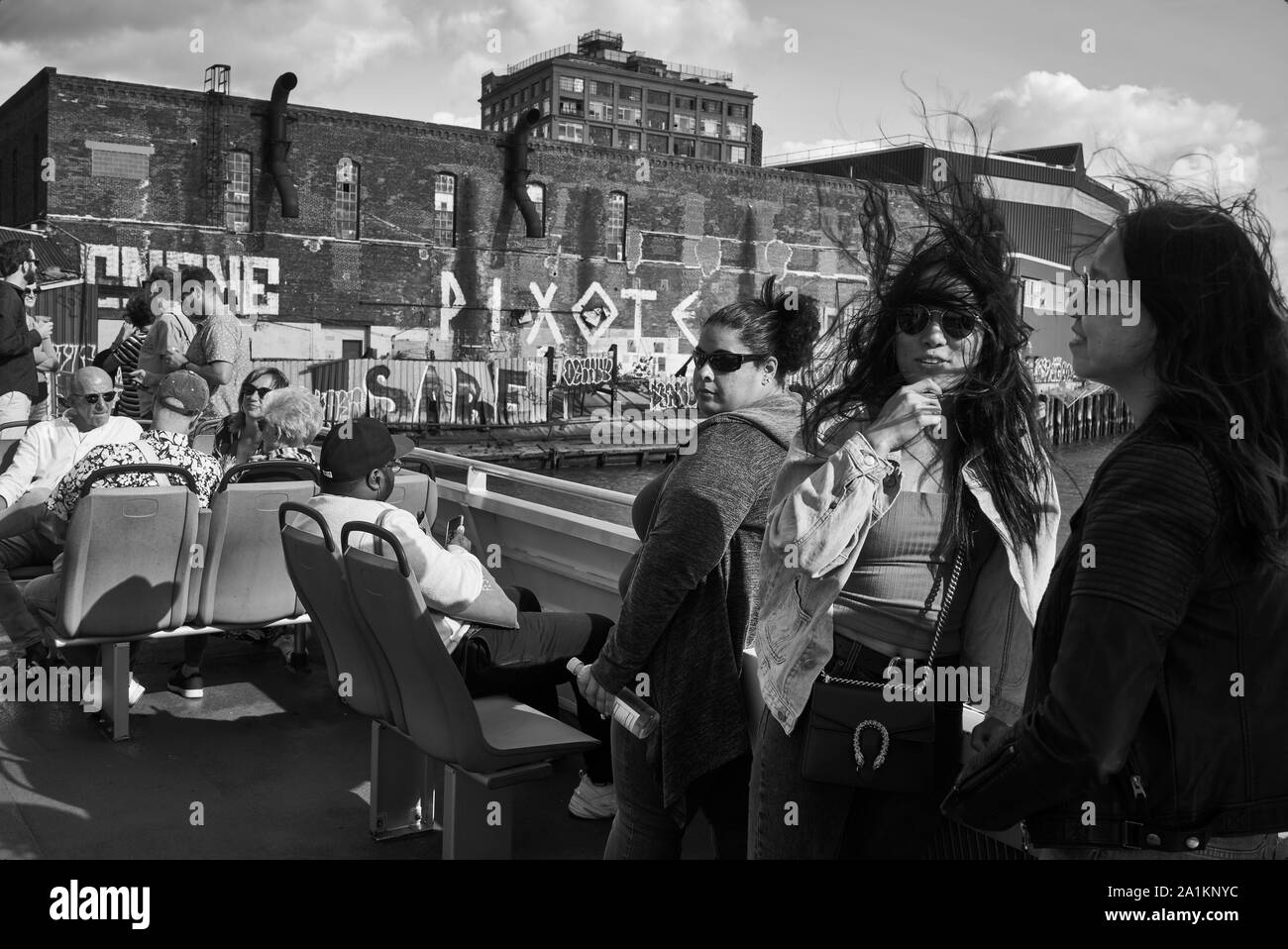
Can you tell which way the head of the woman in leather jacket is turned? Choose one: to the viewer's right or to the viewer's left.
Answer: to the viewer's left

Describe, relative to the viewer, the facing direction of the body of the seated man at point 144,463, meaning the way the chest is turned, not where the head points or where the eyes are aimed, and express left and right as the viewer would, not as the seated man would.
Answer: facing away from the viewer

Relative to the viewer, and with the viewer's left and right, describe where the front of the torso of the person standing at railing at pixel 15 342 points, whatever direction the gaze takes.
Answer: facing to the right of the viewer

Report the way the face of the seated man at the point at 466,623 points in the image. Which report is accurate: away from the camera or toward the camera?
away from the camera

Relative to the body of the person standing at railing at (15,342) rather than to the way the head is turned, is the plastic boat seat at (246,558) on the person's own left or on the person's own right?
on the person's own right

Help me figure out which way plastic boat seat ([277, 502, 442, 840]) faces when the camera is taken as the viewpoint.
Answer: facing away from the viewer and to the right of the viewer

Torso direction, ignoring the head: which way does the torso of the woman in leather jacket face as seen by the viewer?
to the viewer's left

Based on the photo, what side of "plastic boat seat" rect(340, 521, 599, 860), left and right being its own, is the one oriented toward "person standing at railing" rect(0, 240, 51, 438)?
left

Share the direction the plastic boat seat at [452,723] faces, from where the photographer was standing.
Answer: facing away from the viewer and to the right of the viewer

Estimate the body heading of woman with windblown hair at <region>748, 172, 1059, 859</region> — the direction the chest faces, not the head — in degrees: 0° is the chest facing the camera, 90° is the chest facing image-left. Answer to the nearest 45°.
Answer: approximately 0°

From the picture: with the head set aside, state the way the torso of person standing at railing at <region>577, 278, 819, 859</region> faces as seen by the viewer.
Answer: to the viewer's left
